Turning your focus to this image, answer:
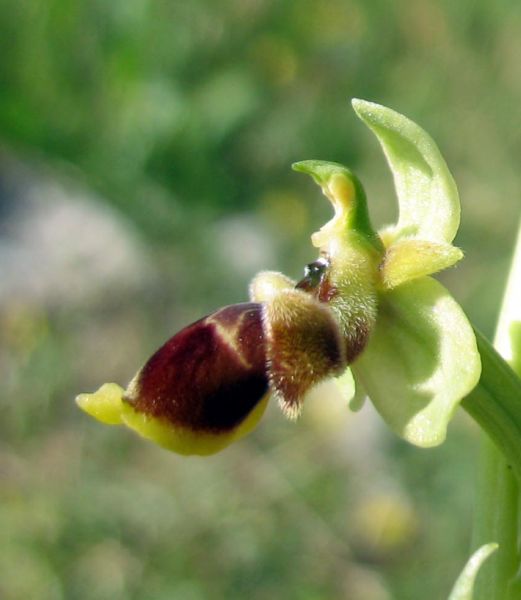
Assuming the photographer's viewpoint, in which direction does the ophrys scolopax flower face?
facing to the left of the viewer
